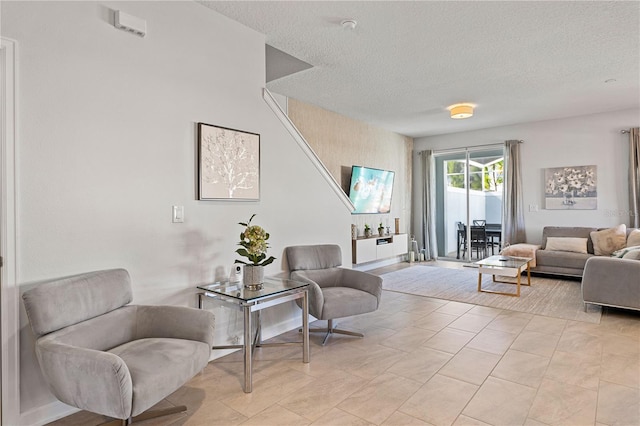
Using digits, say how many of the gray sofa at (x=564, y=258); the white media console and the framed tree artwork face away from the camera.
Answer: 0

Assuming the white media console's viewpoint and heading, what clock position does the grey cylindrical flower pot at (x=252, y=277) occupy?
The grey cylindrical flower pot is roughly at 2 o'clock from the white media console.

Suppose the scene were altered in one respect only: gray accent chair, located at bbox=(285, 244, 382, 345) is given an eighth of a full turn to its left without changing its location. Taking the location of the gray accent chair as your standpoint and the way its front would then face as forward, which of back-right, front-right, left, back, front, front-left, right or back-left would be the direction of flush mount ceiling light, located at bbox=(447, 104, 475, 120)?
front-left

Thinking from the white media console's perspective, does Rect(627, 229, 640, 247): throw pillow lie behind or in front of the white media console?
in front

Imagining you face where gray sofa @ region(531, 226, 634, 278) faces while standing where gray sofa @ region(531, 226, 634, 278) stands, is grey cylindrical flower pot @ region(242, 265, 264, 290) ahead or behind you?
ahead

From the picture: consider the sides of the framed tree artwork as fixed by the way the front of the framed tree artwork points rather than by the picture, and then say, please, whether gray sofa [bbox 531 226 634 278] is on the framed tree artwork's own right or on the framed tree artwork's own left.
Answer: on the framed tree artwork's own left

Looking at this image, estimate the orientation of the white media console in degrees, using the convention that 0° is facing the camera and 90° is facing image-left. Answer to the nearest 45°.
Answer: approximately 315°

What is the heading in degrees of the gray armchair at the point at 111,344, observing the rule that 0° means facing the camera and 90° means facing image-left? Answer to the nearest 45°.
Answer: approximately 315°

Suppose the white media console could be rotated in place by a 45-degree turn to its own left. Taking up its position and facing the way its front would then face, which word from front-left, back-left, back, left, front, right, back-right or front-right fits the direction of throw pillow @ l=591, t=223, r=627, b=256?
front

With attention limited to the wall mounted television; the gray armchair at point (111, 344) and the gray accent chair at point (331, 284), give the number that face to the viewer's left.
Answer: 0

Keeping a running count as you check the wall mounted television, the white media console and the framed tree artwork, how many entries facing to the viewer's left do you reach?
0
